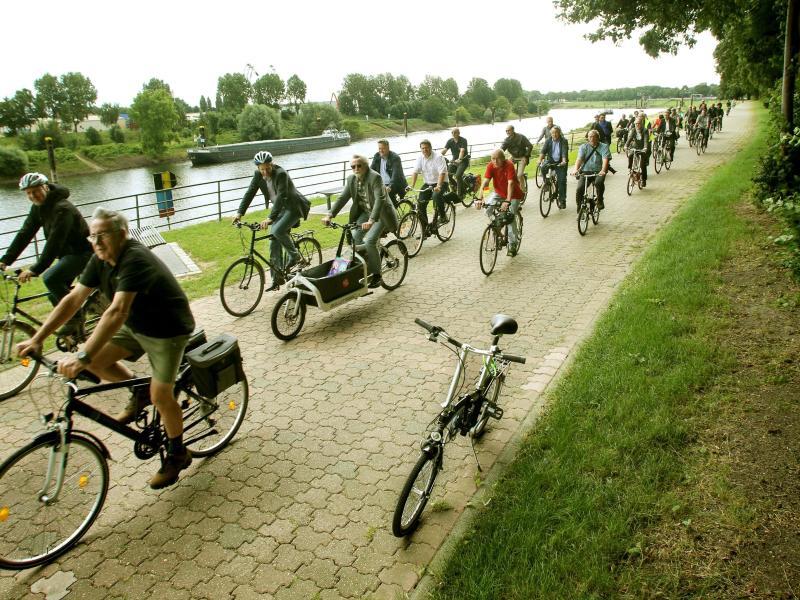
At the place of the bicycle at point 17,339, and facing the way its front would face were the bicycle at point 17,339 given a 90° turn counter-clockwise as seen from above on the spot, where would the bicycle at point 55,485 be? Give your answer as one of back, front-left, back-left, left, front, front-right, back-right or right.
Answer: front-right

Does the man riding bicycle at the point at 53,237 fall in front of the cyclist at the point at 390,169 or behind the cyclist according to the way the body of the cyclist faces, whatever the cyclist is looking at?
in front

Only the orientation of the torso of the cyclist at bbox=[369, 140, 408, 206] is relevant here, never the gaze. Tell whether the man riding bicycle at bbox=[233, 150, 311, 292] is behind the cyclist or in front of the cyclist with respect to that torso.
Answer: in front

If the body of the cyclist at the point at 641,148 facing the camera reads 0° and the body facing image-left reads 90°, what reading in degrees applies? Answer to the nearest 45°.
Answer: approximately 45°

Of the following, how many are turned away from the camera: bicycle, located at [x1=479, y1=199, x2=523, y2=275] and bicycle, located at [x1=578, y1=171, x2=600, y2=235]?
0

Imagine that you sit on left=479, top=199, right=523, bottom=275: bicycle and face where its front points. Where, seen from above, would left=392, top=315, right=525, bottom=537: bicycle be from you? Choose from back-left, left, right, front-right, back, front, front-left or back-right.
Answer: front-left

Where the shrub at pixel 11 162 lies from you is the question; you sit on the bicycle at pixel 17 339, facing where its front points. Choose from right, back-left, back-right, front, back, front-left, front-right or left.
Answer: back-right

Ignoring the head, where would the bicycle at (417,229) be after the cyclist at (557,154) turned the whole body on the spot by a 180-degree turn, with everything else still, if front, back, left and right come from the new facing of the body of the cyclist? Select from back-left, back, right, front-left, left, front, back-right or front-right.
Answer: back

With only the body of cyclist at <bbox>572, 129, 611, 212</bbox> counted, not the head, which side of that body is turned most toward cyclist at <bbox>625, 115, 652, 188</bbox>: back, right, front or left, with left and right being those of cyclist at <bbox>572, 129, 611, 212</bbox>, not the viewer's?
back

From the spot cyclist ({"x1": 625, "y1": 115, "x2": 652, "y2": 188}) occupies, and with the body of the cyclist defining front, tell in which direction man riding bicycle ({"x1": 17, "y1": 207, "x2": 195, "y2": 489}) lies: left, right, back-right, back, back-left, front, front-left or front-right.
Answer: front-left

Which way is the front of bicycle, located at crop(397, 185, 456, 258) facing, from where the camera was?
facing the viewer and to the left of the viewer

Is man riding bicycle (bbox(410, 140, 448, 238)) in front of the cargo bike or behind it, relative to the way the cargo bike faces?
behind

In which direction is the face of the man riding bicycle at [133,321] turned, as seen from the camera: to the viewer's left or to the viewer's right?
to the viewer's left
